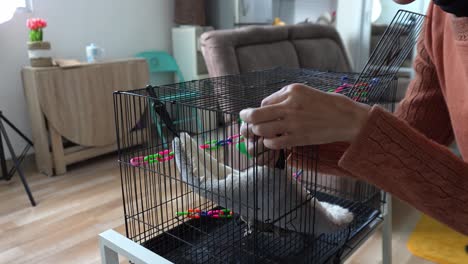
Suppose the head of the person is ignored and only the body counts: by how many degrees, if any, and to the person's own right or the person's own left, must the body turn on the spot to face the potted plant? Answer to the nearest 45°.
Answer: approximately 90° to the person's own right

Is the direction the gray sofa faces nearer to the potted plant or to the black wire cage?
the black wire cage

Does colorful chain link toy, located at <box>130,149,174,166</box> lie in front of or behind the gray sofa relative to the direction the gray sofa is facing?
in front
